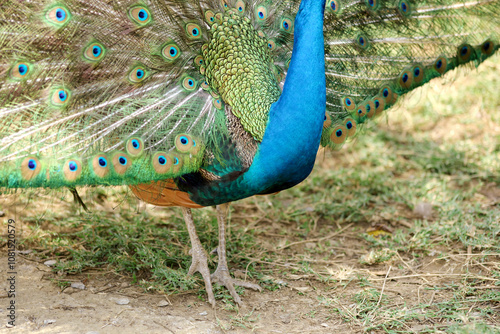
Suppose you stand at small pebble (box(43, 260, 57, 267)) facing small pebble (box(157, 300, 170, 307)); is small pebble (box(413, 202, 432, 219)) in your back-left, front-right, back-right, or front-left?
front-left

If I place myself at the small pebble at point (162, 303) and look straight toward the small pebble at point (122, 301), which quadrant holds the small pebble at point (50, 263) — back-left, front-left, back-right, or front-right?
front-right

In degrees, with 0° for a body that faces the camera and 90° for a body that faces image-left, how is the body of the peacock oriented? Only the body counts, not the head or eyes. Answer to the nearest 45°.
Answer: approximately 315°

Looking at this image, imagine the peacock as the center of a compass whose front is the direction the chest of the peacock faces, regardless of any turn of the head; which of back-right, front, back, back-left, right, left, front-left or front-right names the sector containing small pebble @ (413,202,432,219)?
left
